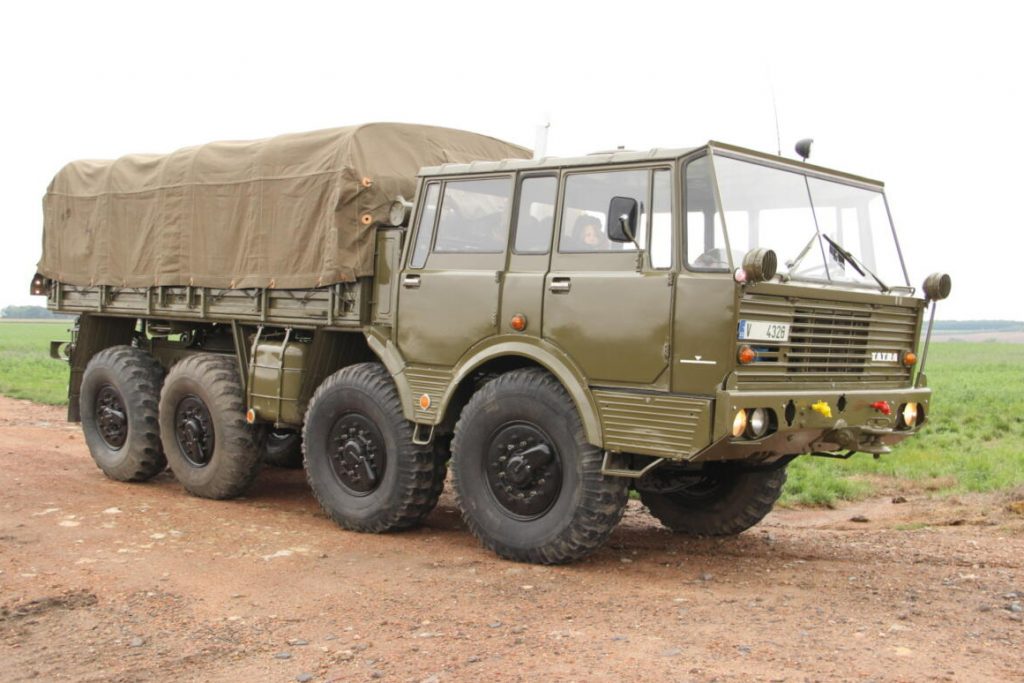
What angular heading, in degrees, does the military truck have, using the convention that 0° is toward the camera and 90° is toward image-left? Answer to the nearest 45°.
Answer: approximately 315°
